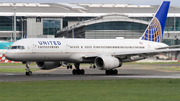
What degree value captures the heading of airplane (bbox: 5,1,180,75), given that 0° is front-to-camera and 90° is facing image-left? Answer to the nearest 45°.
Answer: approximately 45°
